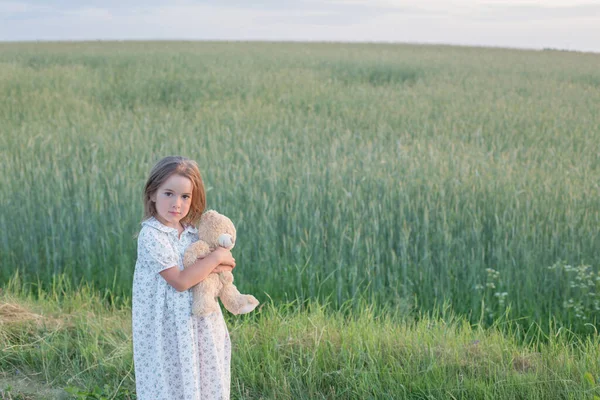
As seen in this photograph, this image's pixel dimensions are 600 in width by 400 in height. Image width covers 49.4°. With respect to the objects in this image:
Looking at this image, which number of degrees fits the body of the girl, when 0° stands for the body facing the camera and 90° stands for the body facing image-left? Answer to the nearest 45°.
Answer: approximately 315°
